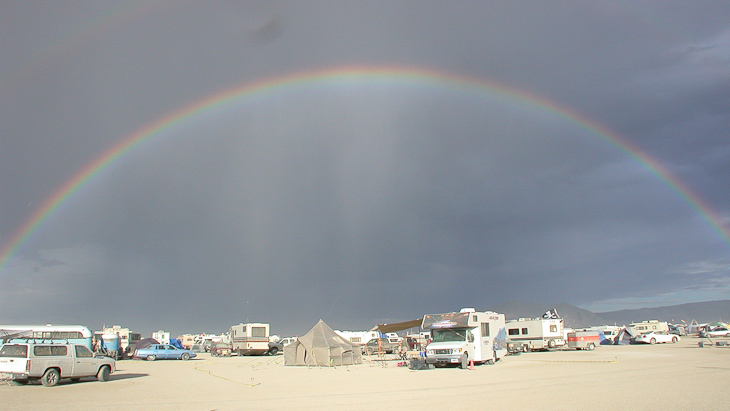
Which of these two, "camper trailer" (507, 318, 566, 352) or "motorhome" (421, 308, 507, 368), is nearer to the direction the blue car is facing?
the camper trailer

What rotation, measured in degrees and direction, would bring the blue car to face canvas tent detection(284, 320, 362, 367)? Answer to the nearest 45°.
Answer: approximately 45° to its right

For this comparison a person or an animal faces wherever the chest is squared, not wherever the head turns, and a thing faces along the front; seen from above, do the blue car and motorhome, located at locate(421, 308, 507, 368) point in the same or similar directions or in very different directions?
very different directions

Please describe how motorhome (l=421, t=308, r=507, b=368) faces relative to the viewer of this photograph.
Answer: facing the viewer and to the left of the viewer

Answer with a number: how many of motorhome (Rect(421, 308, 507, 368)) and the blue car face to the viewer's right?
1

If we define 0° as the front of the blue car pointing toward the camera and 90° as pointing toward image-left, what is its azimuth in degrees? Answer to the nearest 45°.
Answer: approximately 270°

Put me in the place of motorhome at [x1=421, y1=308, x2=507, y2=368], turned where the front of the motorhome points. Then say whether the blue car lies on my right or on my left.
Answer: on my right

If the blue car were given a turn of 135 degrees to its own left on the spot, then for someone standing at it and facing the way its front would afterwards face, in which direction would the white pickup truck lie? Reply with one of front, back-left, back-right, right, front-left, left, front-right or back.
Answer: back-left

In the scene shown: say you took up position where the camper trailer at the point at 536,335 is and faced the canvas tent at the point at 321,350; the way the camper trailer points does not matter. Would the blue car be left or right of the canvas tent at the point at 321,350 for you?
right

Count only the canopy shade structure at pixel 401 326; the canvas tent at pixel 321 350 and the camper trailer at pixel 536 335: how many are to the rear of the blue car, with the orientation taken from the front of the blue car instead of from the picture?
0

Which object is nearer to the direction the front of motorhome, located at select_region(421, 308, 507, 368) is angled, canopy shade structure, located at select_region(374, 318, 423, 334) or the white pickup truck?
the white pickup truck
